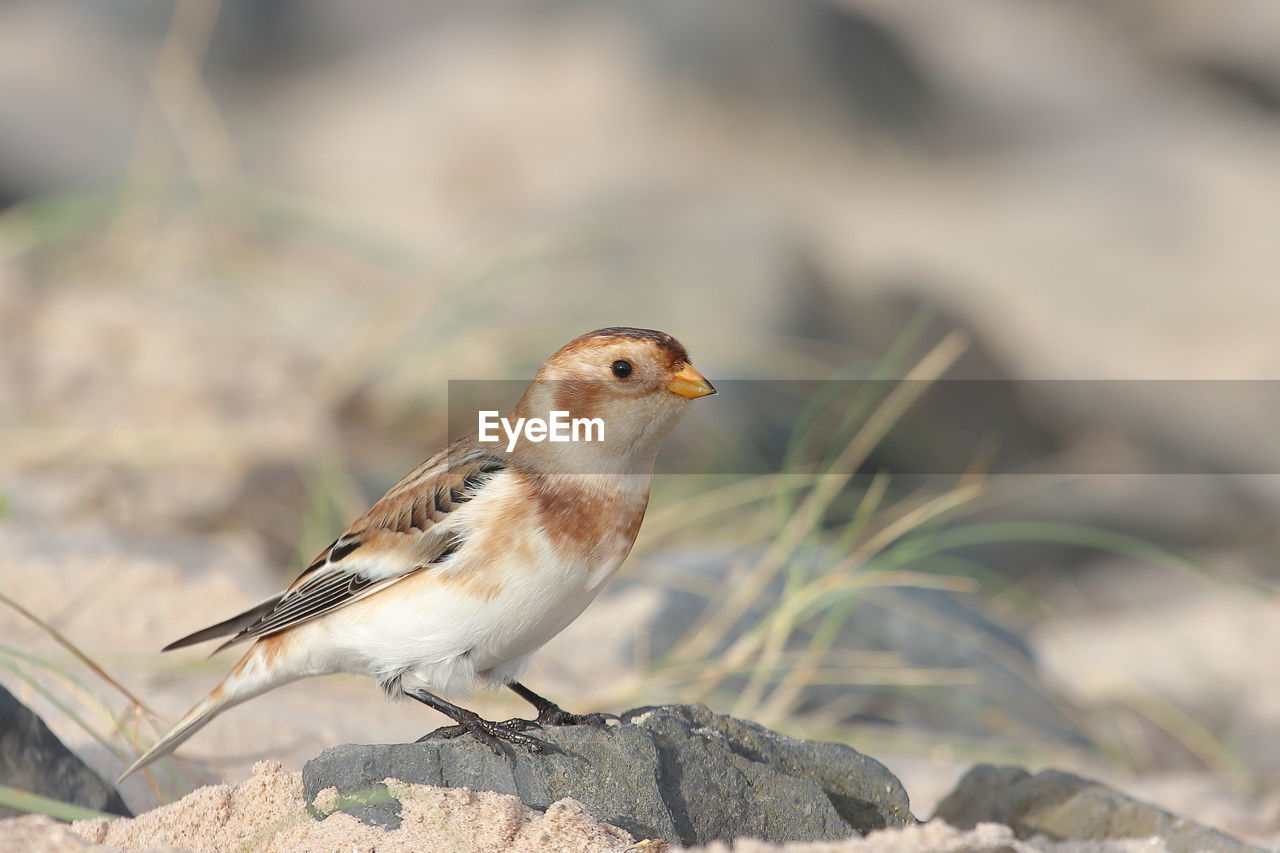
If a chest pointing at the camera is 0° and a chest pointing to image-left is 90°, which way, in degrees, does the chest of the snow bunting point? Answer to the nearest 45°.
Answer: approximately 270°

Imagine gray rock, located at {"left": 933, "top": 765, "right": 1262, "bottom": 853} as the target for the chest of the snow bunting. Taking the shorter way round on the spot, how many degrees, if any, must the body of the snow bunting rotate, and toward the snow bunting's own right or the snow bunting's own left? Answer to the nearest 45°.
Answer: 0° — it already faces it

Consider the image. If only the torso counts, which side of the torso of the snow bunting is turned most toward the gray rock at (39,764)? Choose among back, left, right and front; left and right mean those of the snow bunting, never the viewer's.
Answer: back
